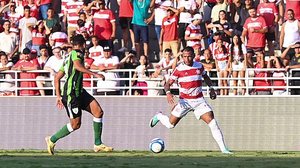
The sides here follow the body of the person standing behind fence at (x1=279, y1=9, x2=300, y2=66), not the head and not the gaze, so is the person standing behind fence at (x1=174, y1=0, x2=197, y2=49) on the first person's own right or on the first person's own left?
on the first person's own right

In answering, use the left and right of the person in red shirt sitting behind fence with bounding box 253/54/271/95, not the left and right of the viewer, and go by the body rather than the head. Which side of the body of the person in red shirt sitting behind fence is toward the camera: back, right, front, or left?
front

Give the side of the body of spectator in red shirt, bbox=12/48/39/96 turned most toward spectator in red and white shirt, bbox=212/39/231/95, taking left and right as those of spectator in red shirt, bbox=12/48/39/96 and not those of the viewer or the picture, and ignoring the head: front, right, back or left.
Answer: left

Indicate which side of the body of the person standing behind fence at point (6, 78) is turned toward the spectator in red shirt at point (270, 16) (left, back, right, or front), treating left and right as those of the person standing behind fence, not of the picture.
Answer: left

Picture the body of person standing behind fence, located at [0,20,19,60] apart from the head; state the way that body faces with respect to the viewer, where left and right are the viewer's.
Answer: facing the viewer

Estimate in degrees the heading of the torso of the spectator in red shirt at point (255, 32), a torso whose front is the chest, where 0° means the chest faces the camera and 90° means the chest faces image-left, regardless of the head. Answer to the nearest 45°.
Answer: approximately 0°

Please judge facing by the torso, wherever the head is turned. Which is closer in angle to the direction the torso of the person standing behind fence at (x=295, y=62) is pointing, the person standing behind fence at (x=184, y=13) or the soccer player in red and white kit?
the soccer player in red and white kit

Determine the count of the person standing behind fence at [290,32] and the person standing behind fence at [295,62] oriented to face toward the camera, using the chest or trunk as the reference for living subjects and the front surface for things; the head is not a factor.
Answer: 2

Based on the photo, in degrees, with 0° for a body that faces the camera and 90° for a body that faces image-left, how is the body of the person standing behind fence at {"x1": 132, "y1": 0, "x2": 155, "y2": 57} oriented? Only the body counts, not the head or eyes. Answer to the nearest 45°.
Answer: approximately 0°

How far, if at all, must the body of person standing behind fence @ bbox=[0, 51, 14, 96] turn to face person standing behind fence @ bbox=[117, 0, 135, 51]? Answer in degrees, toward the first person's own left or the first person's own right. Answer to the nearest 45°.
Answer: approximately 90° to the first person's own left
